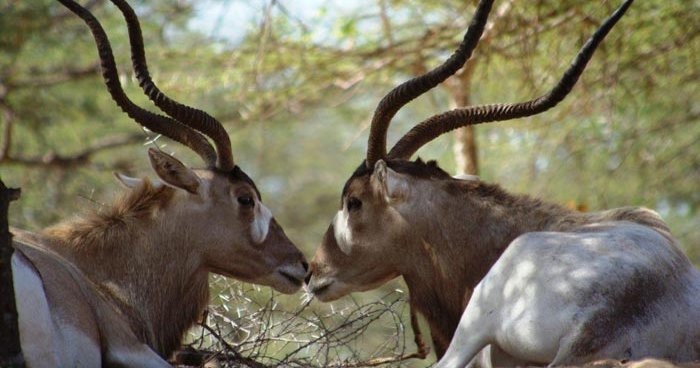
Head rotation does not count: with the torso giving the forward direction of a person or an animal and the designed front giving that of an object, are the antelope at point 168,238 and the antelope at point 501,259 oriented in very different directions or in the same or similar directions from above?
very different directions

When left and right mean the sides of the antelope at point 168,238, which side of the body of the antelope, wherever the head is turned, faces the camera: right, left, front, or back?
right

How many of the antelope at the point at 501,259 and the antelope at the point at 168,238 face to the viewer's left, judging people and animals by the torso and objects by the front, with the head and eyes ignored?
1

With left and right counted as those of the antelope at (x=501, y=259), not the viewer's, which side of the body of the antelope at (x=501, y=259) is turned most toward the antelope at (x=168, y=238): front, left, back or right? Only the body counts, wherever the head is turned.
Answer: front

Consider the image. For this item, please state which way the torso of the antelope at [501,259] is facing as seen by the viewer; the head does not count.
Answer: to the viewer's left

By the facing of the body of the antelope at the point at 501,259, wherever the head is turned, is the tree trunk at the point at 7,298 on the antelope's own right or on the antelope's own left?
on the antelope's own left

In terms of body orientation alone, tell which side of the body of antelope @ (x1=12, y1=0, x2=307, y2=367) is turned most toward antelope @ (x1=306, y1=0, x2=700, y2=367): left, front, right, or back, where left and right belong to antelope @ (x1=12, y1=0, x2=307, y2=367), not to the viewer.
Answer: front
